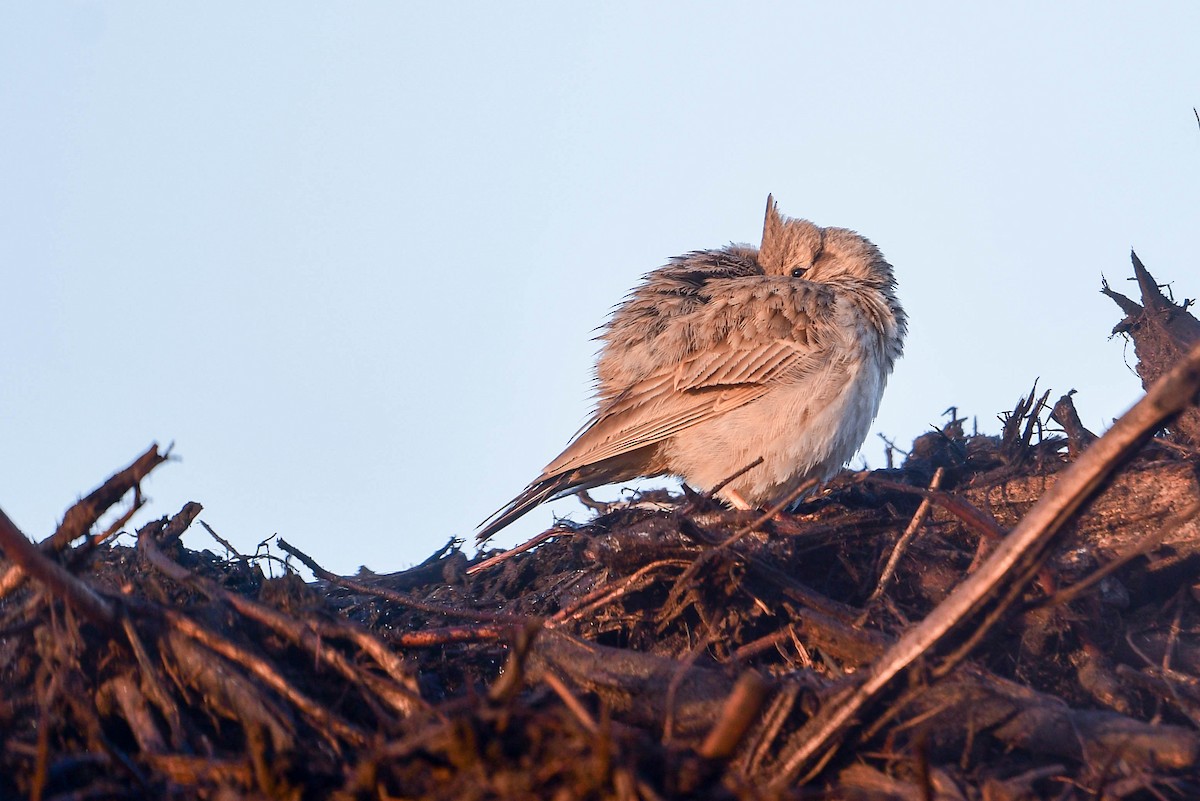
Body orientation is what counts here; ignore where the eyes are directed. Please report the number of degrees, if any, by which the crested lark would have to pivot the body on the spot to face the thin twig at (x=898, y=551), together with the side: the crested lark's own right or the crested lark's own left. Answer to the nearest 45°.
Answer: approximately 90° to the crested lark's own right

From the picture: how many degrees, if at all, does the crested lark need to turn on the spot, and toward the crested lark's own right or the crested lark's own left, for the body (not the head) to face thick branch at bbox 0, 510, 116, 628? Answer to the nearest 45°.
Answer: approximately 135° to the crested lark's own right

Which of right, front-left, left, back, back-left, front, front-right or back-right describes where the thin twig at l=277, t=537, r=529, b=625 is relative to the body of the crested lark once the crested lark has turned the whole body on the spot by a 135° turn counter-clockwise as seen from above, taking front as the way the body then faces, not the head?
left

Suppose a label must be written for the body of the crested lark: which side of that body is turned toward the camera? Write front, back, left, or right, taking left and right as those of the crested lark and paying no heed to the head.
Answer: right
